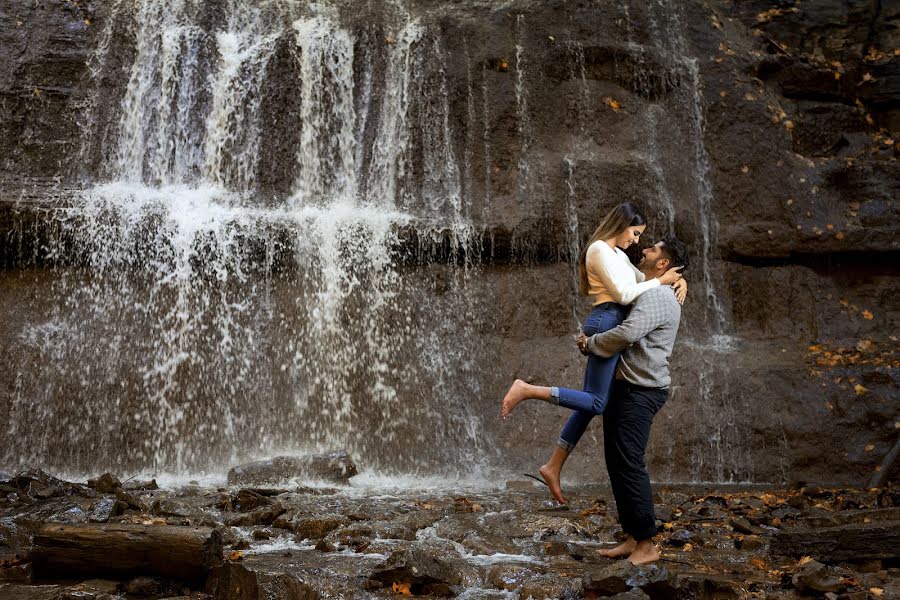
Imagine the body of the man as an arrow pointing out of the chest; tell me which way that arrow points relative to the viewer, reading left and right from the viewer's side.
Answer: facing to the left of the viewer

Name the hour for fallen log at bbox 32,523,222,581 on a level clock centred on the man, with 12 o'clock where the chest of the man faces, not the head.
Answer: The fallen log is roughly at 11 o'clock from the man.

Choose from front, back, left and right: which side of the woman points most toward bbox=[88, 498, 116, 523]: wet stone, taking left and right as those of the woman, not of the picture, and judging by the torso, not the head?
back

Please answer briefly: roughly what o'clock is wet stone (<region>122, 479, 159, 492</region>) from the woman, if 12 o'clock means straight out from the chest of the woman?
The wet stone is roughly at 7 o'clock from the woman.

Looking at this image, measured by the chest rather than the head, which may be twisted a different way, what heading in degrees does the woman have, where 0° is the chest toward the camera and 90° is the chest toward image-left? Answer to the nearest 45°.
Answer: approximately 270°

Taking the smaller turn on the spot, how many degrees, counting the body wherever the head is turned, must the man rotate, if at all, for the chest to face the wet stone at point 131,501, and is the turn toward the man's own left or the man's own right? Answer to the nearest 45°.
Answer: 0° — they already face it

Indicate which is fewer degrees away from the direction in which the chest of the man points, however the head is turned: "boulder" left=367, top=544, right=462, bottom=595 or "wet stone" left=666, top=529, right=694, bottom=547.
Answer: the boulder

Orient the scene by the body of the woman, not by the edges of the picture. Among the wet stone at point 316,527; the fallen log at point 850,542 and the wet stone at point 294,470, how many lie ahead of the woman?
1

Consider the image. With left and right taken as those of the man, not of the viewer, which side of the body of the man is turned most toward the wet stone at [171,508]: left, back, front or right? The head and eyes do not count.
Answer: front

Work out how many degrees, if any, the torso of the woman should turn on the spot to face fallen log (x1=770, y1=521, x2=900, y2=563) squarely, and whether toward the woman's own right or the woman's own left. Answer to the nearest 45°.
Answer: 0° — they already face it

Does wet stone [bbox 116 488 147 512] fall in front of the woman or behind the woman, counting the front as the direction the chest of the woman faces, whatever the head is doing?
behind

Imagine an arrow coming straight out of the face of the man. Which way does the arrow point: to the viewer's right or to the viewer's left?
to the viewer's left
